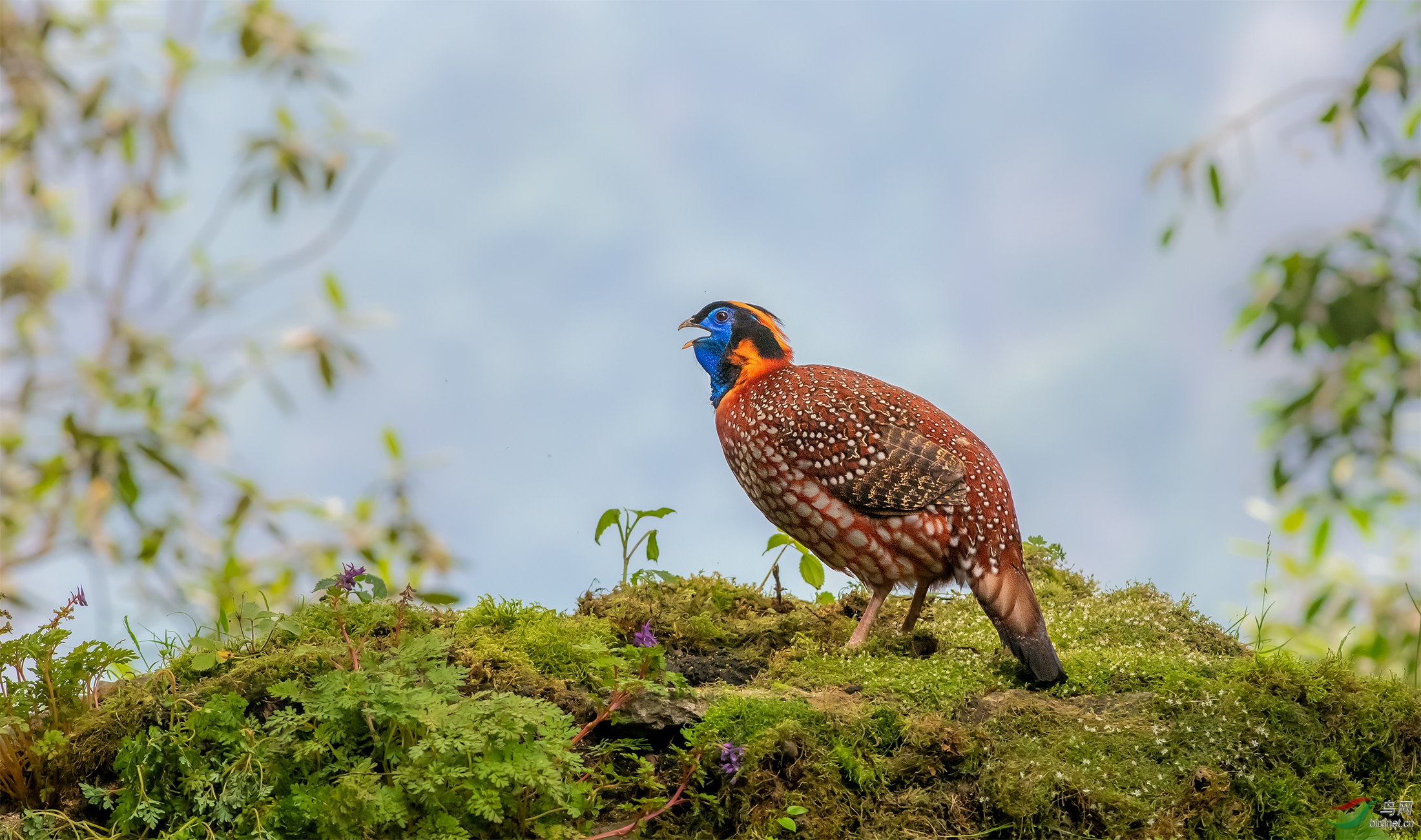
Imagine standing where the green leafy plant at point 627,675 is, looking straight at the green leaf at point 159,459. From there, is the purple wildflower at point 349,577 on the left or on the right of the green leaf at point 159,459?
left

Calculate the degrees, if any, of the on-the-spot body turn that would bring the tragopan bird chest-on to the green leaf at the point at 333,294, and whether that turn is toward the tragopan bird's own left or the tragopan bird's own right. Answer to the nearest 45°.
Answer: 0° — it already faces it

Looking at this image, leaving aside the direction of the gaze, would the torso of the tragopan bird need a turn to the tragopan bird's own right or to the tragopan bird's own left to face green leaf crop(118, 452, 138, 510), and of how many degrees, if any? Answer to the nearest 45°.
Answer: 0° — it already faces it

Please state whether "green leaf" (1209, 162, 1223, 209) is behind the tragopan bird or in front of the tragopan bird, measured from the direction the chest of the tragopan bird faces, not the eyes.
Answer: behind

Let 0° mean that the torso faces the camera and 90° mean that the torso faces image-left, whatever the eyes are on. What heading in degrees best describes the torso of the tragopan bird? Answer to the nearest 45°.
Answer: approximately 90°

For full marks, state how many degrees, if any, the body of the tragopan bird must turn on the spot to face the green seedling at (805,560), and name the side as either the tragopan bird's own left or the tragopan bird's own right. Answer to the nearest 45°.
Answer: approximately 45° to the tragopan bird's own right

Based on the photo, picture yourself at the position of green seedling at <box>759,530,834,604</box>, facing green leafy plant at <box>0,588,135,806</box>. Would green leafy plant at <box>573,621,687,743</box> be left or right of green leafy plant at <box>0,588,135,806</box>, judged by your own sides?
left
